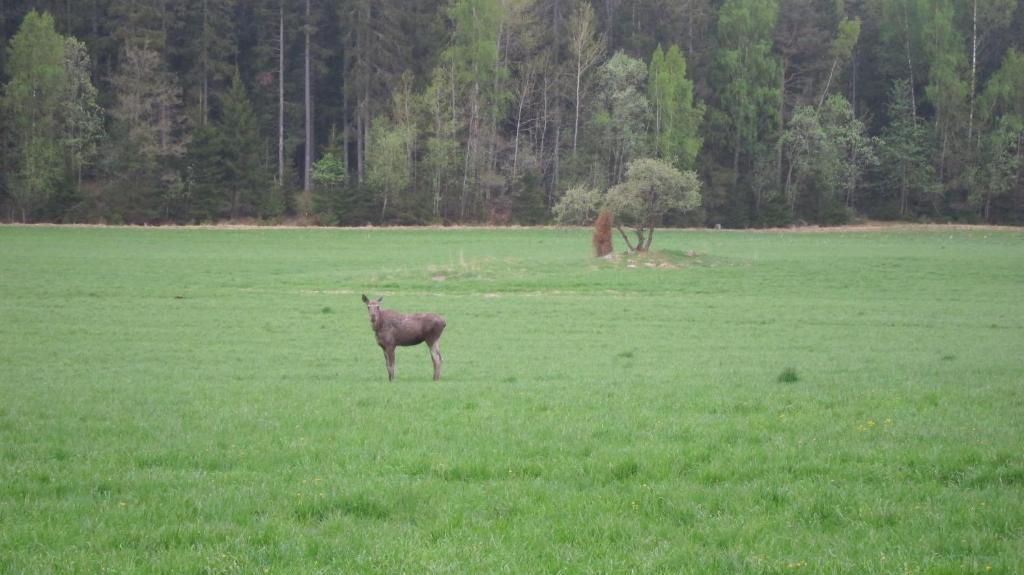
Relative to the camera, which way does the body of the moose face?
to the viewer's left
